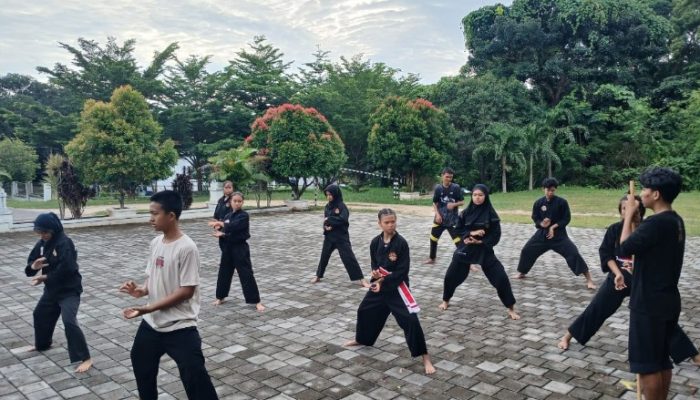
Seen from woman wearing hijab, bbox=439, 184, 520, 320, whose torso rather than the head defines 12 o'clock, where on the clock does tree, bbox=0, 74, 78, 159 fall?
The tree is roughly at 4 o'clock from the woman wearing hijab.

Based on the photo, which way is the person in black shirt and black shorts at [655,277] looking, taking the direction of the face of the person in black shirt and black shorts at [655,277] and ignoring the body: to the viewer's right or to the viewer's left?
to the viewer's left

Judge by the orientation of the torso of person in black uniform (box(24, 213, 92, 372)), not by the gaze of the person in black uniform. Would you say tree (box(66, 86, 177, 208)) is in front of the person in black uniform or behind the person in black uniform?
behind

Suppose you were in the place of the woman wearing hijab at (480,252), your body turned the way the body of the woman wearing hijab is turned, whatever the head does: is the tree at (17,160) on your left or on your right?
on your right

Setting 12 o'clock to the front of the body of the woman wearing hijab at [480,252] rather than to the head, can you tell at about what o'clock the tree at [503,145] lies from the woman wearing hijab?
The tree is roughly at 6 o'clock from the woman wearing hijab.

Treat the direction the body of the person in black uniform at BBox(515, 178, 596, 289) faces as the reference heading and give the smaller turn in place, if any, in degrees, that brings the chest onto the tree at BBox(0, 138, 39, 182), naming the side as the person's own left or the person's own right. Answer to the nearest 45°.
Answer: approximately 90° to the person's own right

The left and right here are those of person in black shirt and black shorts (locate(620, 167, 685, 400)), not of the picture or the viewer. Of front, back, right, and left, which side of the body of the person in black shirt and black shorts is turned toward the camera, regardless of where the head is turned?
left

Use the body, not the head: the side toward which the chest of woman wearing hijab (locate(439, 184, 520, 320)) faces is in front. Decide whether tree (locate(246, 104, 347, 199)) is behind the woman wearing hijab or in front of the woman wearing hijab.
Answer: behind

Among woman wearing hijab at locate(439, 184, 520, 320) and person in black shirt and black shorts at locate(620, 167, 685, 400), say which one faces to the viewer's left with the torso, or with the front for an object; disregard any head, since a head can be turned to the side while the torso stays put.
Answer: the person in black shirt and black shorts

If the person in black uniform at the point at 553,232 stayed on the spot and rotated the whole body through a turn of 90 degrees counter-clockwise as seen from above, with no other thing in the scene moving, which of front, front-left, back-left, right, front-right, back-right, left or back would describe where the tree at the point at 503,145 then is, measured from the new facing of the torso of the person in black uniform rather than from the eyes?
left
